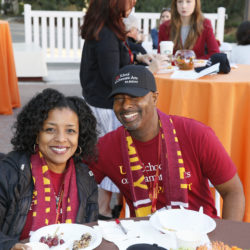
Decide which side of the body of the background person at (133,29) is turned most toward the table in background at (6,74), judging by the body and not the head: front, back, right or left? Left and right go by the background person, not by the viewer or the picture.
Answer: back

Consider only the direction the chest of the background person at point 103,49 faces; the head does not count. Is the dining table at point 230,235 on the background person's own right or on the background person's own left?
on the background person's own right

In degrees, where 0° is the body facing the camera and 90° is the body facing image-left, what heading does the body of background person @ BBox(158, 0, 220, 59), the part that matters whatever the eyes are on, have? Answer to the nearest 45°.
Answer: approximately 0°

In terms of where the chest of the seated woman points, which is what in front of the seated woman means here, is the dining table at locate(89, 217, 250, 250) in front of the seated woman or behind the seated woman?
in front

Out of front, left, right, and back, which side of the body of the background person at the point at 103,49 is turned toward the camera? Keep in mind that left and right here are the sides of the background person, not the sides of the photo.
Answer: right

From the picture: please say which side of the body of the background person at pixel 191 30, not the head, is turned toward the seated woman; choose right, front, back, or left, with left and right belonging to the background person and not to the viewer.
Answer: front

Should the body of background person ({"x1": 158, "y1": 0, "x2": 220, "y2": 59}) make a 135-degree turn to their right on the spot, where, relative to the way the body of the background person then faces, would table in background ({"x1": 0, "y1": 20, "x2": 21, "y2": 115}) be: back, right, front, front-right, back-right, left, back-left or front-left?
front

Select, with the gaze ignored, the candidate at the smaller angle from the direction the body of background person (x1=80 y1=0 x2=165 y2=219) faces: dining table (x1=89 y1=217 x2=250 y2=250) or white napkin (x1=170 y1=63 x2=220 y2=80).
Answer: the white napkin

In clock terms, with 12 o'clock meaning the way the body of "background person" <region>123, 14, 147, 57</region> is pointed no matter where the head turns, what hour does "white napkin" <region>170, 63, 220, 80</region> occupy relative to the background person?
The white napkin is roughly at 1 o'clock from the background person.

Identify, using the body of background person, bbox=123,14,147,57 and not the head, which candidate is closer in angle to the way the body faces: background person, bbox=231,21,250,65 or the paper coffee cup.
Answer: the paper coffee cup

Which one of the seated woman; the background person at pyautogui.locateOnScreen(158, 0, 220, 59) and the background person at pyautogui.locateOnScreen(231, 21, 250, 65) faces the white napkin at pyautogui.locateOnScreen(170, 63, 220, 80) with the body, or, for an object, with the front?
the background person at pyautogui.locateOnScreen(158, 0, 220, 59)
